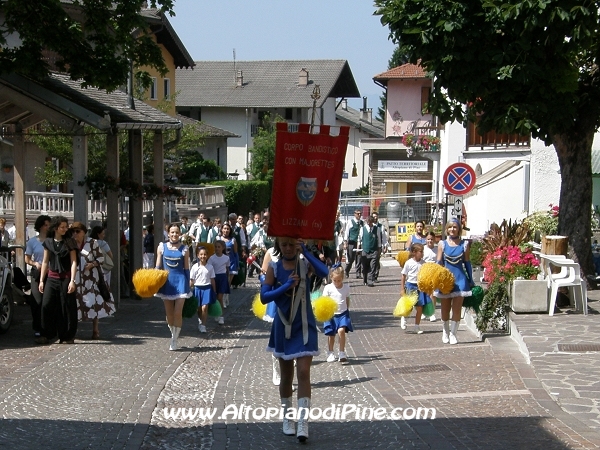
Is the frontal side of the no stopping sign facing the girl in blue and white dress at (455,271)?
yes

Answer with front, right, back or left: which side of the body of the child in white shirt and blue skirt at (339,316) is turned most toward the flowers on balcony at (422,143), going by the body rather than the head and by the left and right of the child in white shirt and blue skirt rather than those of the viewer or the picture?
back

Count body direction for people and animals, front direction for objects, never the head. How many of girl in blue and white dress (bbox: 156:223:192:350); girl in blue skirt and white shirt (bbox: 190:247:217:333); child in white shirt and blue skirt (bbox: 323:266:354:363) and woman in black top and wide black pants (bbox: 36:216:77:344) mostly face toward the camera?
4

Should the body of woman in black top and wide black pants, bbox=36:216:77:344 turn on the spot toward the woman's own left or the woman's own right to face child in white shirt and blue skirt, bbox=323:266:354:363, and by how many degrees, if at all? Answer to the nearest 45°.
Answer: approximately 45° to the woman's own left

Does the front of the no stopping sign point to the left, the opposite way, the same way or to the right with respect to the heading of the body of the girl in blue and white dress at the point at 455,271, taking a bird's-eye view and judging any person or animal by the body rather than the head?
the same way

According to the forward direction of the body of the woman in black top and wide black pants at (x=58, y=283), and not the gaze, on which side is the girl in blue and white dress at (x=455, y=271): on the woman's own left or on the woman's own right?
on the woman's own left

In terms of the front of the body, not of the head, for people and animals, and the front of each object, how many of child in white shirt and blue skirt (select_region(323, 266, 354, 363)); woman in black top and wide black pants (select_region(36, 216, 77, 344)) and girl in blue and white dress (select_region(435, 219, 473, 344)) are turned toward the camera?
3

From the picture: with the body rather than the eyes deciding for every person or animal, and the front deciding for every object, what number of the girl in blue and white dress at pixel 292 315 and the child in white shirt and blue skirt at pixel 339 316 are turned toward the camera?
2

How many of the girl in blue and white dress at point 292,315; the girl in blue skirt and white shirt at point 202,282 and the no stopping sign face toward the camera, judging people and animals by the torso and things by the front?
3

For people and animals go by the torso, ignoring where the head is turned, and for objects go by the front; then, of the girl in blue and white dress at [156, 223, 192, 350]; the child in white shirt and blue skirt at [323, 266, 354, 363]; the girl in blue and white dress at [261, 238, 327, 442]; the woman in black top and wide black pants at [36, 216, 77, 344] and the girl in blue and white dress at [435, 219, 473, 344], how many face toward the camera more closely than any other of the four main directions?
5

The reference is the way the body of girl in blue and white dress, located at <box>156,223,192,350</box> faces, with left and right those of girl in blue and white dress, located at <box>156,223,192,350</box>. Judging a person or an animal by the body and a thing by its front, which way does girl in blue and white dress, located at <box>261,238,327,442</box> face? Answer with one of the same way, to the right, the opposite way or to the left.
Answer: the same way

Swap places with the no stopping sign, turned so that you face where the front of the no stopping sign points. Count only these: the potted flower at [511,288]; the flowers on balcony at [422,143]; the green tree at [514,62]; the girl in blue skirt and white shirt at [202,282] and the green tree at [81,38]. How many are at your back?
1

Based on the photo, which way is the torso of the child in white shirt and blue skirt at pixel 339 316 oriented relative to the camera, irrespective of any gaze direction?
toward the camera

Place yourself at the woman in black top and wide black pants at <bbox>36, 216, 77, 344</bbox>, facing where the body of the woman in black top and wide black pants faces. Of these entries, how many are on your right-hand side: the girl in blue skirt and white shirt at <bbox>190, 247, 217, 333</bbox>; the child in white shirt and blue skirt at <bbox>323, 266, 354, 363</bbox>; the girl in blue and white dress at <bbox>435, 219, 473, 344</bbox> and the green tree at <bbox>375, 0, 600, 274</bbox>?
0

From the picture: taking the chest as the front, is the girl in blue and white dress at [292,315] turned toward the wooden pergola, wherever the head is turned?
no

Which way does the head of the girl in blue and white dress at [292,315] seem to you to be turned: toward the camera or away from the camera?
toward the camera

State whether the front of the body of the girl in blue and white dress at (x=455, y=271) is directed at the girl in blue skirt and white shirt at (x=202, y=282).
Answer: no

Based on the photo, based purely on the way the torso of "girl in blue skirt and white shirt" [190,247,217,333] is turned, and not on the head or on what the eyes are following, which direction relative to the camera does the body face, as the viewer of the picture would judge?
toward the camera
